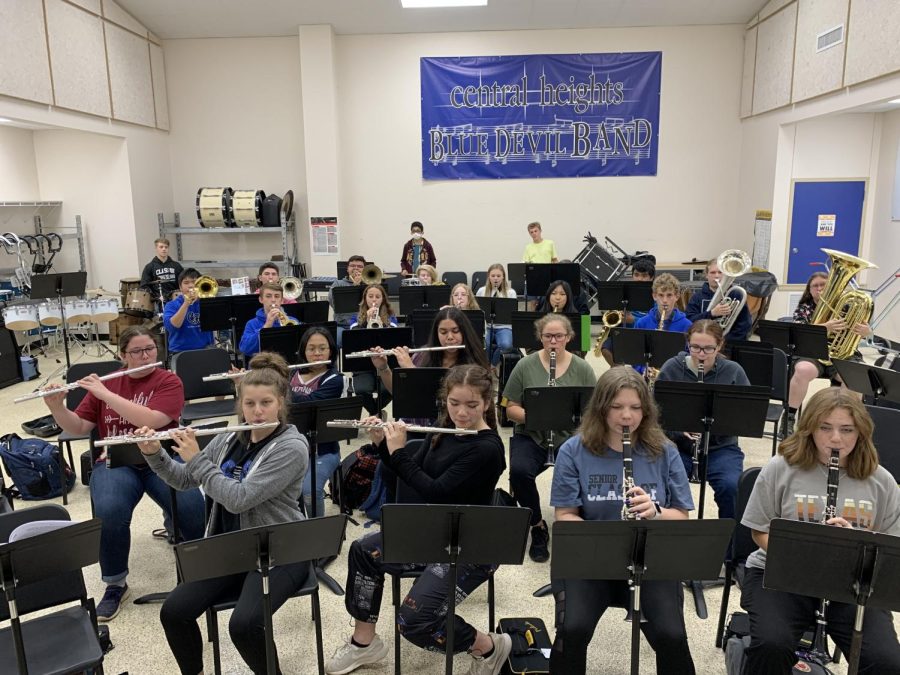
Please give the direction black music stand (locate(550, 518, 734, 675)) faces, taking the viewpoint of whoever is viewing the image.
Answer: facing away from the viewer

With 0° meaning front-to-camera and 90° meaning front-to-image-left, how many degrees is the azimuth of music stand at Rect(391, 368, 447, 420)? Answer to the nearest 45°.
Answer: approximately 180°

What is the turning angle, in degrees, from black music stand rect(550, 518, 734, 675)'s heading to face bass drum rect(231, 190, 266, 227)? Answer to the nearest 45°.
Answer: approximately 45° to its left

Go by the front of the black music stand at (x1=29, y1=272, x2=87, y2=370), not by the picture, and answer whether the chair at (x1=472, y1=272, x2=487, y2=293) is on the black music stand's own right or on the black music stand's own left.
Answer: on the black music stand's own right

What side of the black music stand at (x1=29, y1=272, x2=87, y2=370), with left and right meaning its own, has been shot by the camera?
back

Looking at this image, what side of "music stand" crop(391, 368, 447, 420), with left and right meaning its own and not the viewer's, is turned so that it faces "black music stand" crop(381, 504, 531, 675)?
back

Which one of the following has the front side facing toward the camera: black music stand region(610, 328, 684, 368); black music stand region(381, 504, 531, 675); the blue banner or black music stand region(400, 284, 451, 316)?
the blue banner

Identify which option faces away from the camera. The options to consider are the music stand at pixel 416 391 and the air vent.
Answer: the music stand

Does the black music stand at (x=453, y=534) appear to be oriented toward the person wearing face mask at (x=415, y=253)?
yes

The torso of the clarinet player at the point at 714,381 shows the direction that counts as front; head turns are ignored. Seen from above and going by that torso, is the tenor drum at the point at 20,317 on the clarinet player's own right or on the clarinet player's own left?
on the clarinet player's own right

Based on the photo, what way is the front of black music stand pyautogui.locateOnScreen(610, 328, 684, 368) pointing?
away from the camera

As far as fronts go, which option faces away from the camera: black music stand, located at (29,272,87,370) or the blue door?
the black music stand
